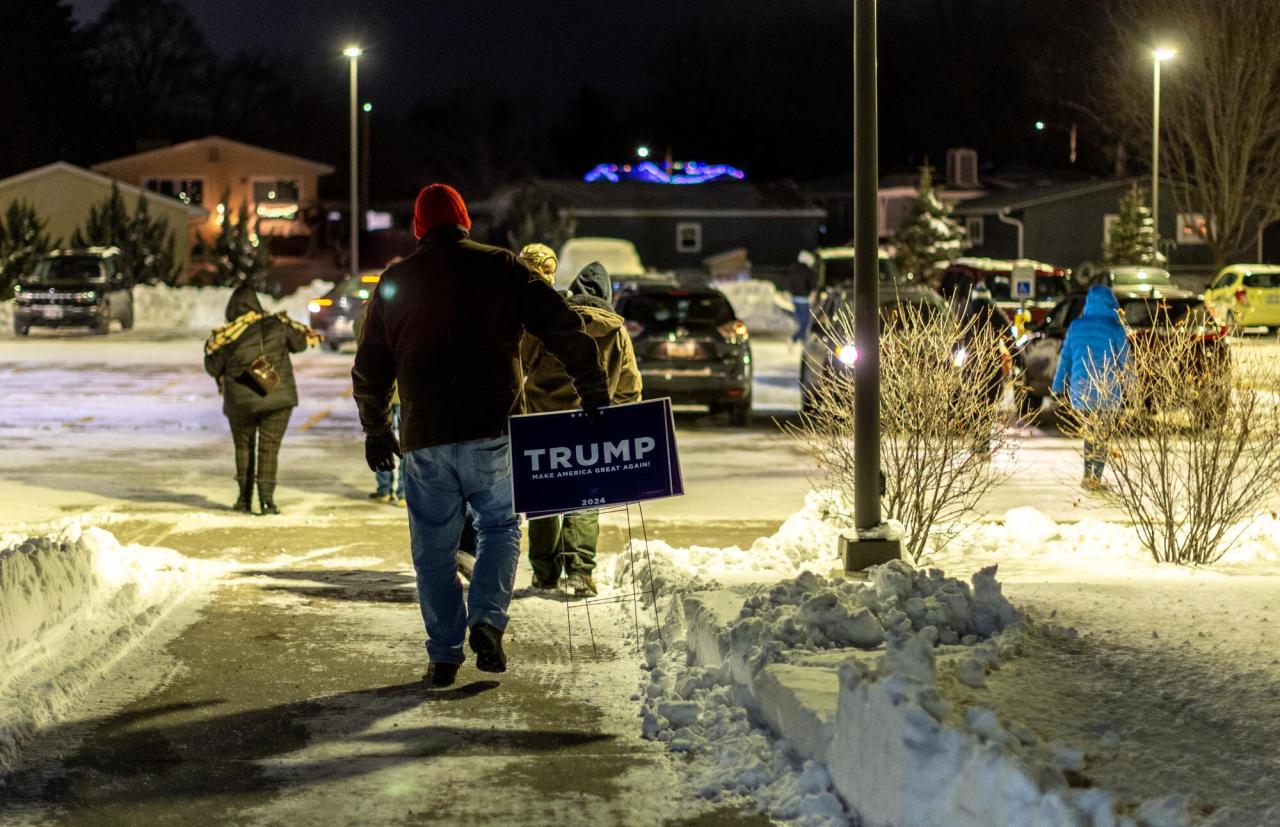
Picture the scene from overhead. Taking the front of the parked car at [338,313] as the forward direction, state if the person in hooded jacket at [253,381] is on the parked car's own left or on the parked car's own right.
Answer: on the parked car's own right

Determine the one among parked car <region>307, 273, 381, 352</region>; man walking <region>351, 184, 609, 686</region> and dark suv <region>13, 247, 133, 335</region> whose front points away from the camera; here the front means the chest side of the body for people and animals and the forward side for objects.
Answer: the man walking

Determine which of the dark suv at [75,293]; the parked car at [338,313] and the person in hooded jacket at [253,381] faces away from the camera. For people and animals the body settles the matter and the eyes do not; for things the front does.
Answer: the person in hooded jacket

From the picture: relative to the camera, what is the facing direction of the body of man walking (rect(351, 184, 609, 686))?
away from the camera

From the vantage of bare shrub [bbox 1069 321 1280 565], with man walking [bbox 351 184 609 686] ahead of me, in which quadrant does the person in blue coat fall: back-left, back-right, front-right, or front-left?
back-right

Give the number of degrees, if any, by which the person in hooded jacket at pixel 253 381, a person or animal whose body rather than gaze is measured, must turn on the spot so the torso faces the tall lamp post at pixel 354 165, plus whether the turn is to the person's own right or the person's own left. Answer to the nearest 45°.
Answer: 0° — they already face it

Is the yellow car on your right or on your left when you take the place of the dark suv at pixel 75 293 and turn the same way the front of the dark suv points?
on your left

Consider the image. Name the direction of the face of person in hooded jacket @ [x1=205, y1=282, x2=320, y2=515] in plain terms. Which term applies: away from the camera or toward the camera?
away from the camera

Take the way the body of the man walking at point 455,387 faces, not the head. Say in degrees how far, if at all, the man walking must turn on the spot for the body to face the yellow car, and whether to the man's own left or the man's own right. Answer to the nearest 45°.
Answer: approximately 45° to the man's own right

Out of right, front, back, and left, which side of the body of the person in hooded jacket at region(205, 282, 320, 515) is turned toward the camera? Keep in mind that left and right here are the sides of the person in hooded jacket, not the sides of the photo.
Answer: back

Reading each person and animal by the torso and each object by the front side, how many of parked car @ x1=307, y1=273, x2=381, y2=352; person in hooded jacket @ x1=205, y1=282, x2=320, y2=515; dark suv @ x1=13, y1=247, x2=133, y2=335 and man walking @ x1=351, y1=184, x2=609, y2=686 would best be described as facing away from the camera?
2

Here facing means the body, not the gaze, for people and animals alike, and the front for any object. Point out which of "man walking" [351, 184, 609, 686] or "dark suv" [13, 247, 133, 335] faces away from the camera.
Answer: the man walking
